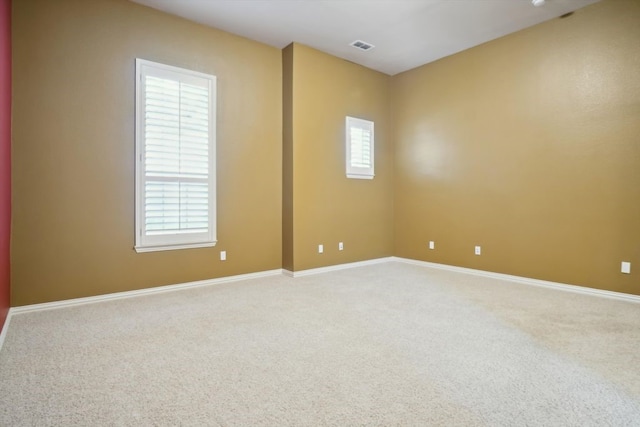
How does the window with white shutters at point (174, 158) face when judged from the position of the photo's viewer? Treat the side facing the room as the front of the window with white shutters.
facing the viewer and to the right of the viewer

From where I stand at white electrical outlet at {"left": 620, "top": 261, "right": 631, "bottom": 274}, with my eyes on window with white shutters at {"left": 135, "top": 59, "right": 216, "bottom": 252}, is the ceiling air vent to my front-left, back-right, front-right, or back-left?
front-right

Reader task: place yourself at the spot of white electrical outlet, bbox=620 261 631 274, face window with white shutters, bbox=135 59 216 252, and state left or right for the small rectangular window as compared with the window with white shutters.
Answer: right

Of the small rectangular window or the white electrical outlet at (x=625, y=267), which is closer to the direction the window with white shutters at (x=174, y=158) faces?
the white electrical outlet

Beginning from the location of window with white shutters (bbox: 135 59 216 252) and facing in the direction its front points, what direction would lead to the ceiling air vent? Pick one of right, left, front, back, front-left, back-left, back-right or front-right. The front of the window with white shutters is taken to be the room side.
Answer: front-left

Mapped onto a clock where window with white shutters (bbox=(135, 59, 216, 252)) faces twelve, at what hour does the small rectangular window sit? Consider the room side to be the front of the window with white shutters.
The small rectangular window is roughly at 10 o'clock from the window with white shutters.

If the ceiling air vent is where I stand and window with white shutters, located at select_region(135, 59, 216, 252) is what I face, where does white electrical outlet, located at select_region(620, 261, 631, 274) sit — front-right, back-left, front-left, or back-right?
back-left
